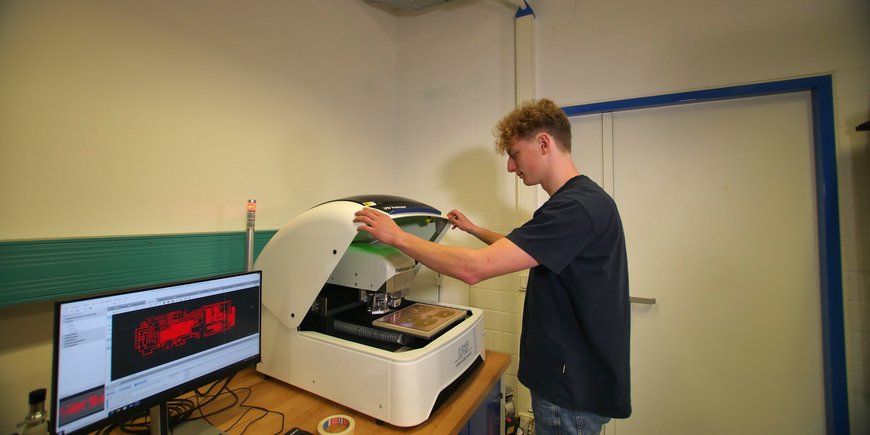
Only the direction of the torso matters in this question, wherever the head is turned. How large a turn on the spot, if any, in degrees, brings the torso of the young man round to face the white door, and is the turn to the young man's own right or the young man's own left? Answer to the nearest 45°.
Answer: approximately 135° to the young man's own right

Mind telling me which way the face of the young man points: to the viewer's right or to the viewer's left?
to the viewer's left

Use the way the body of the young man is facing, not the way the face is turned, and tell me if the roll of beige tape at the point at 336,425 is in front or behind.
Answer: in front

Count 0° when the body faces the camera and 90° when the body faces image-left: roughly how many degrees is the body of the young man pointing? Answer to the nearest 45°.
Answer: approximately 90°

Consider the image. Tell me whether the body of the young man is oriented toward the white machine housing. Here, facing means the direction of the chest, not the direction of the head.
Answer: yes
